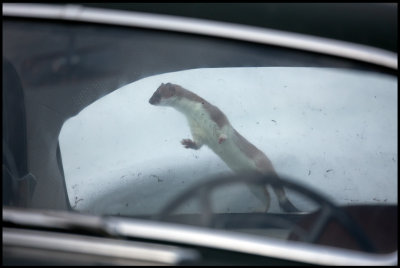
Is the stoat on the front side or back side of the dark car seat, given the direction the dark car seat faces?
on the front side

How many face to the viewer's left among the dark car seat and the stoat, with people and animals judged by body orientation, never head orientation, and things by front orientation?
1

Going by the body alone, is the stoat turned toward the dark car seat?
yes

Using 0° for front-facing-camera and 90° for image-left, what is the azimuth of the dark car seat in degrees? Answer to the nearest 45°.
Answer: approximately 315°

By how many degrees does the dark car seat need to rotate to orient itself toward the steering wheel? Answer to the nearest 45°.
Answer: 0° — it already faces it

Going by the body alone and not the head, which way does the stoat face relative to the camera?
to the viewer's left
